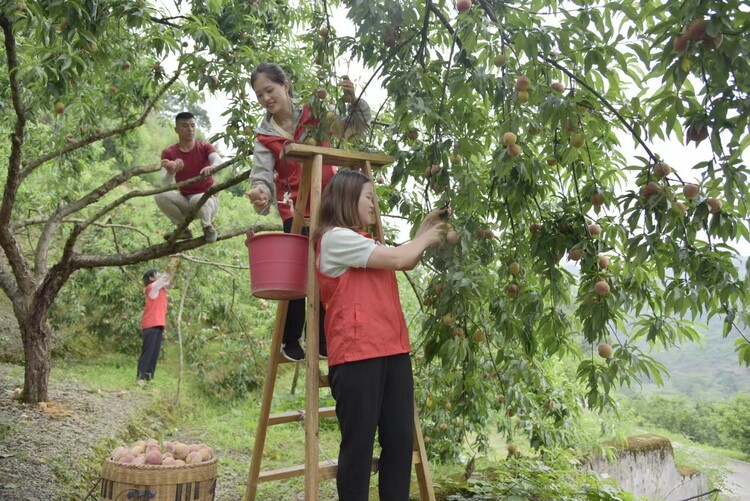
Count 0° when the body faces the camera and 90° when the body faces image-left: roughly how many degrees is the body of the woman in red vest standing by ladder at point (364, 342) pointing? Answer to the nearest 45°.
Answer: approximately 270°

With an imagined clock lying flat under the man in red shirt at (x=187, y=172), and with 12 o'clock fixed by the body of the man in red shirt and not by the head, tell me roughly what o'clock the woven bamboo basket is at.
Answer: The woven bamboo basket is roughly at 12 o'clock from the man in red shirt.

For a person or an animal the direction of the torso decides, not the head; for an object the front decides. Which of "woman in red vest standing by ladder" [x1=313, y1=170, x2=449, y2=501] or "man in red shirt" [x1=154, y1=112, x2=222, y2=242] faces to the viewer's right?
the woman in red vest standing by ladder

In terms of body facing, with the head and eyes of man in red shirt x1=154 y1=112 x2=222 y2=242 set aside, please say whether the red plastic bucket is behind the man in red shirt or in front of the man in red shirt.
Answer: in front

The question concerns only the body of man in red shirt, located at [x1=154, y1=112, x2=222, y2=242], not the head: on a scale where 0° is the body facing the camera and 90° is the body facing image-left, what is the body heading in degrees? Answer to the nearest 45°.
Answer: approximately 0°

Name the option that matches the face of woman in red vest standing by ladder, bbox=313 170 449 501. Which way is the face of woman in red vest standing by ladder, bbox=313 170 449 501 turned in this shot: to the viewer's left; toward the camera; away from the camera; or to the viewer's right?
to the viewer's right

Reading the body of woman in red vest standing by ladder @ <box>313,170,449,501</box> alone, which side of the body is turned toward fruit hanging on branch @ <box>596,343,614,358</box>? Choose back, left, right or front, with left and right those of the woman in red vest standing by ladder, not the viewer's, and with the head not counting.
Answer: front

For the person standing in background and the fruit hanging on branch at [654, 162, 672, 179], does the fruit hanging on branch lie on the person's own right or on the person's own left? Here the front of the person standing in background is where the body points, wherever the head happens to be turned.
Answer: on the person's own right

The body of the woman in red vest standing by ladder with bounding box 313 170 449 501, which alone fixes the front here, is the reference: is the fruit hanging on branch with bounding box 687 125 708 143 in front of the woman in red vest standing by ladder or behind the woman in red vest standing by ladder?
in front

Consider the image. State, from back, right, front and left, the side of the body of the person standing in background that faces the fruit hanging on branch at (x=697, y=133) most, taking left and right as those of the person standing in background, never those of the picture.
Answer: right
